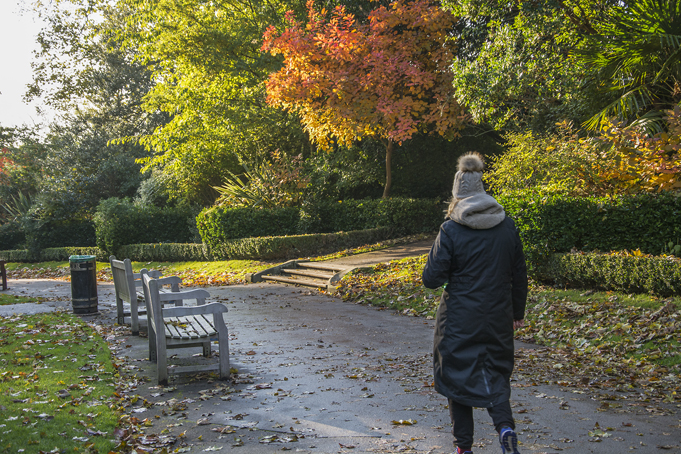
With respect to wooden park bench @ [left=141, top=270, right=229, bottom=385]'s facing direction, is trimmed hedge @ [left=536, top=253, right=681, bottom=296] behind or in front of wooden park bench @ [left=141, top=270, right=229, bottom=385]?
in front

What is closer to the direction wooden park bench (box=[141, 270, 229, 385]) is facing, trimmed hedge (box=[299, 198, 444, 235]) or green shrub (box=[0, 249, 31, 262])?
the trimmed hedge

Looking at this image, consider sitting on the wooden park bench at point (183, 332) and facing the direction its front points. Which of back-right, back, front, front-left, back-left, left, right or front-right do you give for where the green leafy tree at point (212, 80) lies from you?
left

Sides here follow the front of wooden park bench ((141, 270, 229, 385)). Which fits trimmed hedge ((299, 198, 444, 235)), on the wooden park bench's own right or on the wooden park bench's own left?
on the wooden park bench's own left

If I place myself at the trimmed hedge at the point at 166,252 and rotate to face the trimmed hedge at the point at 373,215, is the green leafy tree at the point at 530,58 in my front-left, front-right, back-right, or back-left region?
front-right

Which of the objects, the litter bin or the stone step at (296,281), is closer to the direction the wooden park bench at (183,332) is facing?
the stone step

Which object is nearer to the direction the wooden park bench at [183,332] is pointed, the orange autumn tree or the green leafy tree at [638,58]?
the green leafy tree

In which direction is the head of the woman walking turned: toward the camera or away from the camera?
away from the camera

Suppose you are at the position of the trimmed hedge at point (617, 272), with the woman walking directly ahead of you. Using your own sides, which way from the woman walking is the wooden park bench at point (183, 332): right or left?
right

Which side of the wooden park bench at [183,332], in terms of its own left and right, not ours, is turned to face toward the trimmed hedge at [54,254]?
left

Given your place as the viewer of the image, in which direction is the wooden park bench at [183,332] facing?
facing to the right of the viewer

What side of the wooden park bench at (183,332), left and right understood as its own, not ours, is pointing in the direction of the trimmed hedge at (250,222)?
left

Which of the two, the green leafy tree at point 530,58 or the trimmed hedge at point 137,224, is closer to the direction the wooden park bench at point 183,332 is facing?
the green leafy tree

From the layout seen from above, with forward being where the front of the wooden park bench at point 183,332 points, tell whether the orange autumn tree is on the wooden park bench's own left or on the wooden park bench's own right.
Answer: on the wooden park bench's own left
